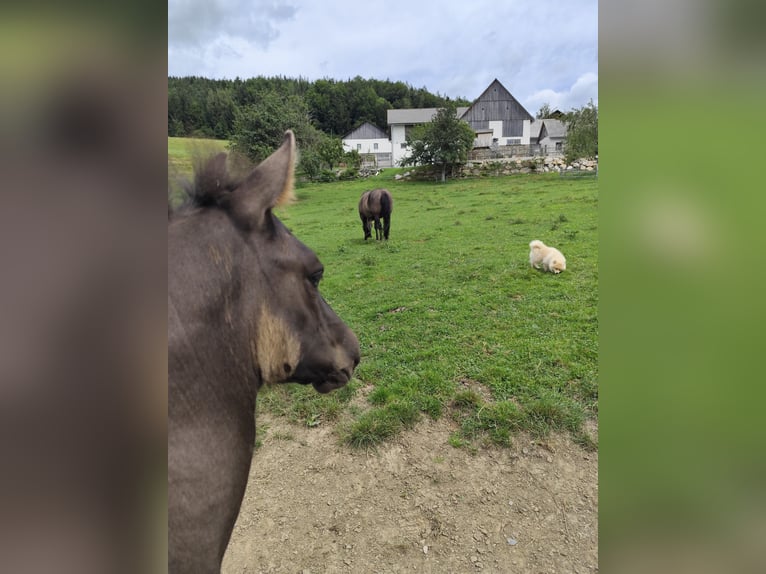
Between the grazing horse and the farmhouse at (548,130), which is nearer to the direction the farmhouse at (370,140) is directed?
the grazing horse

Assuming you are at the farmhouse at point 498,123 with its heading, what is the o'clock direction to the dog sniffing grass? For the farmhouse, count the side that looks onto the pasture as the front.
The dog sniffing grass is roughly at 12 o'clock from the farmhouse.

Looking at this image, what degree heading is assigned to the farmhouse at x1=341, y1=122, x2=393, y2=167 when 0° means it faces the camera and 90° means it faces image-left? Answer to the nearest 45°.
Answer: approximately 0°

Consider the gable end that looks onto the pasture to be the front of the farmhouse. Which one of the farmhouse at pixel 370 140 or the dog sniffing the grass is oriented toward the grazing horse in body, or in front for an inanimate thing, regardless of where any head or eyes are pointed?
the farmhouse
